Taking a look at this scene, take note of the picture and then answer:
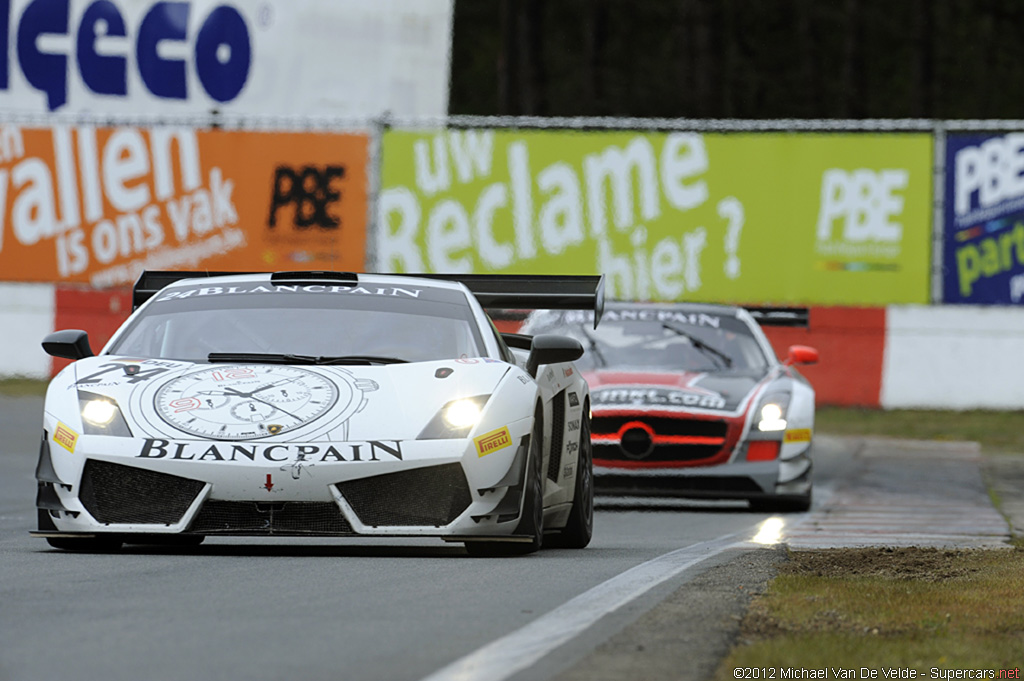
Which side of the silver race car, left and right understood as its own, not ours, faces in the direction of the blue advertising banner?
back

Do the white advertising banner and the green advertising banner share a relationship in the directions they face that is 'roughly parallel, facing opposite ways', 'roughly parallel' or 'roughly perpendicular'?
roughly parallel

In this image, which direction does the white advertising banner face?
toward the camera

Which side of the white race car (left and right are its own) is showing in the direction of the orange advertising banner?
back

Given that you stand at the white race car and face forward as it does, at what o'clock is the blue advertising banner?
The blue advertising banner is roughly at 7 o'clock from the white race car.

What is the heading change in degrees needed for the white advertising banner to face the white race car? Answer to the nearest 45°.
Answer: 0° — it already faces it

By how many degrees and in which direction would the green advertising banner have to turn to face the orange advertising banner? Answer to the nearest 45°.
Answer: approximately 90° to its right

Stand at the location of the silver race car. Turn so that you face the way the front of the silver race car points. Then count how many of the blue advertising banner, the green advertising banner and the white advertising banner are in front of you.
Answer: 0

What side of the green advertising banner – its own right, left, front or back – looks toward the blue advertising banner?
left

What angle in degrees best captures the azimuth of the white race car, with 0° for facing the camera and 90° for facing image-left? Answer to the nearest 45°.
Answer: approximately 0°

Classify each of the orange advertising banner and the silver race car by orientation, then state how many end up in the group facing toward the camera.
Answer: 2

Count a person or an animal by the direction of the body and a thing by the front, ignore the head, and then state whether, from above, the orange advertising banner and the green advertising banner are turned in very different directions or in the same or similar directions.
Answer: same or similar directions

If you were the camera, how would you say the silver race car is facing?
facing the viewer

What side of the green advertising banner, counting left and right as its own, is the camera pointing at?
front
